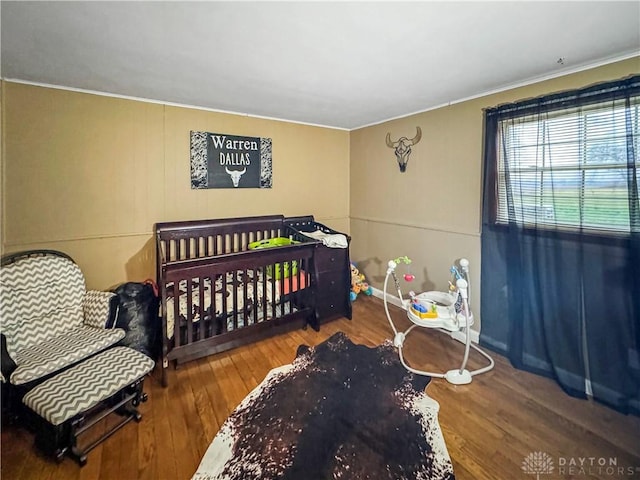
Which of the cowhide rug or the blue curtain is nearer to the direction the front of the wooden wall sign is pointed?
the cowhide rug

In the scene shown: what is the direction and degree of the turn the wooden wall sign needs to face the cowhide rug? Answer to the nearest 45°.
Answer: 0° — it already faces it

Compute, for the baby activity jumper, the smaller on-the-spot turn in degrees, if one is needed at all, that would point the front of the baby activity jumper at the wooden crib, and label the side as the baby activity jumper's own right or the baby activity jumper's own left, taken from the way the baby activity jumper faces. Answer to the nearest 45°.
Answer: approximately 45° to the baby activity jumper's own right

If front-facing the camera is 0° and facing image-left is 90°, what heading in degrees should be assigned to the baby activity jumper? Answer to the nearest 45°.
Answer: approximately 45°

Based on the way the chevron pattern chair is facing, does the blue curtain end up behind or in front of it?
in front

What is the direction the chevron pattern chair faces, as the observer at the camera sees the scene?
facing the viewer and to the right of the viewer

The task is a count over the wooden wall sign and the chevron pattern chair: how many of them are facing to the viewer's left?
0

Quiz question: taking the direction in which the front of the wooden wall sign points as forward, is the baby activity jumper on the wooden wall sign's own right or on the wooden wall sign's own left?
on the wooden wall sign's own left

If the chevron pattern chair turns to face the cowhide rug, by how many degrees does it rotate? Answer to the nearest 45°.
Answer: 0° — it already faces it
